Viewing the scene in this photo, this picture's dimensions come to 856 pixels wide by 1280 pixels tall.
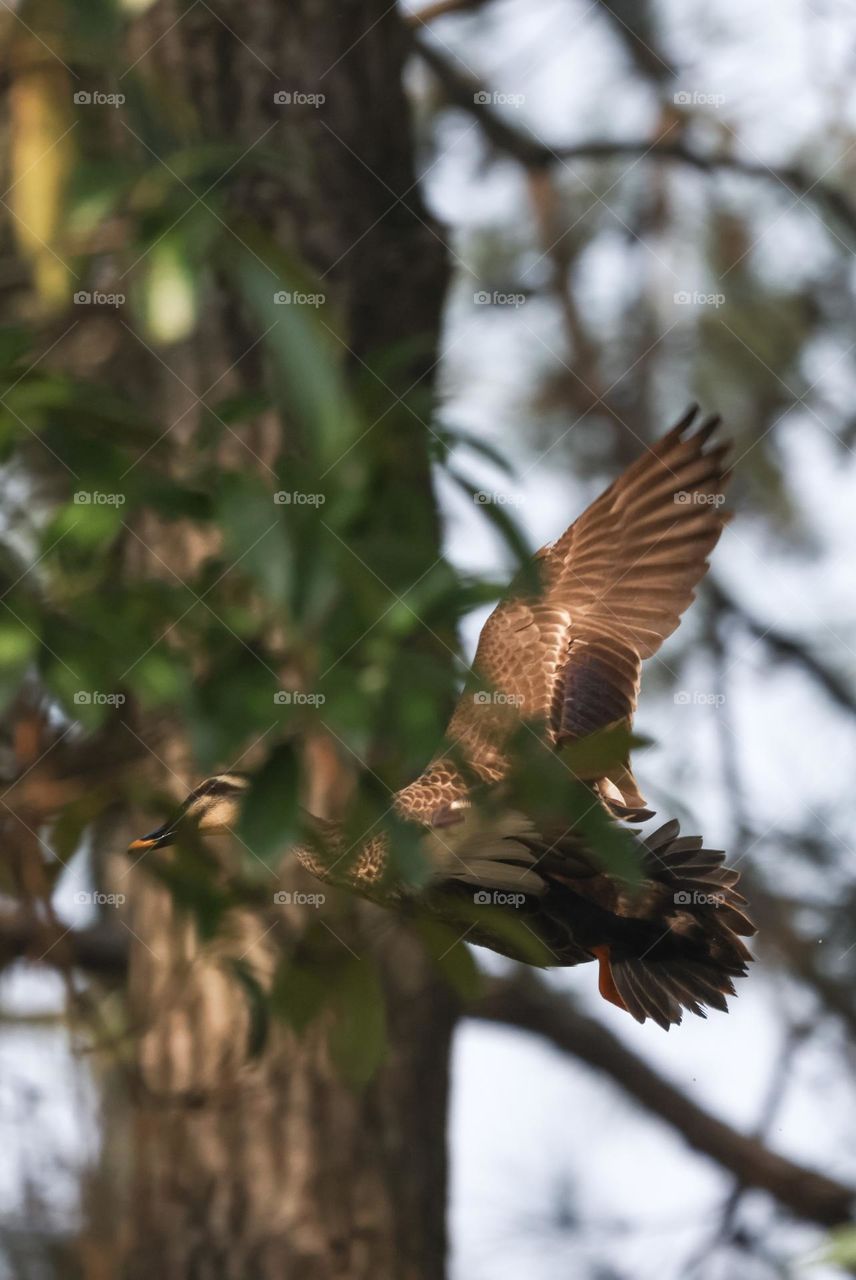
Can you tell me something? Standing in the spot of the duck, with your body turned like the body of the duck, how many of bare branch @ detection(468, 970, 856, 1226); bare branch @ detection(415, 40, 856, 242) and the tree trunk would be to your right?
3

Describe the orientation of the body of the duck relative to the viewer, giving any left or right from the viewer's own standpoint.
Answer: facing to the left of the viewer

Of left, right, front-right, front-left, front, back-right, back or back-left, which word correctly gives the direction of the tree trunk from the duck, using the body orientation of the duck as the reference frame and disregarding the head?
right

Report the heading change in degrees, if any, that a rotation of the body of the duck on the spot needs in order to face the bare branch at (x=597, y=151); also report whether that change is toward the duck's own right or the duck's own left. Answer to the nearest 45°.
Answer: approximately 90° to the duck's own right
